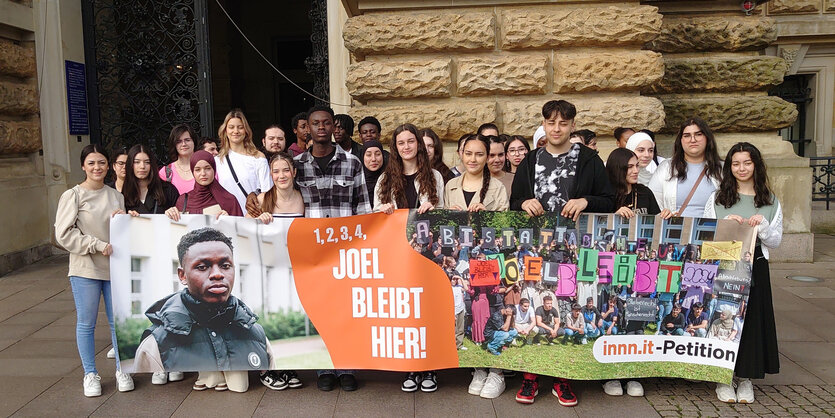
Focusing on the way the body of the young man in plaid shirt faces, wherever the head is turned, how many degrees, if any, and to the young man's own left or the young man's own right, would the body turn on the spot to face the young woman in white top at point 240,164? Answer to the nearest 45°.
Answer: approximately 135° to the young man's own right

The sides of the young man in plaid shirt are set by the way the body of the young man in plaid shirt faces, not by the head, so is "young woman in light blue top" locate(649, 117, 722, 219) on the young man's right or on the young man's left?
on the young man's left

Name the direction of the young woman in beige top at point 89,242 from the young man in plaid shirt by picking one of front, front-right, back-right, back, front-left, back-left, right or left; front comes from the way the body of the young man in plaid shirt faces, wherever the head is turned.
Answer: right

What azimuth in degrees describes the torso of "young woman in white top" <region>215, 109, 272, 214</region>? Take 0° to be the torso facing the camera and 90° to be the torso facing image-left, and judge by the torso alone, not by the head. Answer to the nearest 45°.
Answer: approximately 0°

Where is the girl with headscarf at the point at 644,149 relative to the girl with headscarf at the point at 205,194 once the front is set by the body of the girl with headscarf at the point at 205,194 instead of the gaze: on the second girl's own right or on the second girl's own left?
on the second girl's own left

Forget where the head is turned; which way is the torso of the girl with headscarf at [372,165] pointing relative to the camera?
toward the camera

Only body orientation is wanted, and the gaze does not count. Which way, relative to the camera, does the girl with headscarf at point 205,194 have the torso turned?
toward the camera

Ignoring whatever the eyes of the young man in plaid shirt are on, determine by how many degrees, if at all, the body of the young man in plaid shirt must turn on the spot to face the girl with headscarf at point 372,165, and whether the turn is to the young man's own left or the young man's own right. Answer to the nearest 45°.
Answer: approximately 135° to the young man's own left

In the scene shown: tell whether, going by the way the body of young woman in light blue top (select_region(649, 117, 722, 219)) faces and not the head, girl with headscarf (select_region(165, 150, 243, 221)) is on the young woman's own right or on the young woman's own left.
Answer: on the young woman's own right

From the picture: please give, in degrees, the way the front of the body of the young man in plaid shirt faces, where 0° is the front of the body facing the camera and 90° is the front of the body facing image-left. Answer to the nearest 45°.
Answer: approximately 0°
